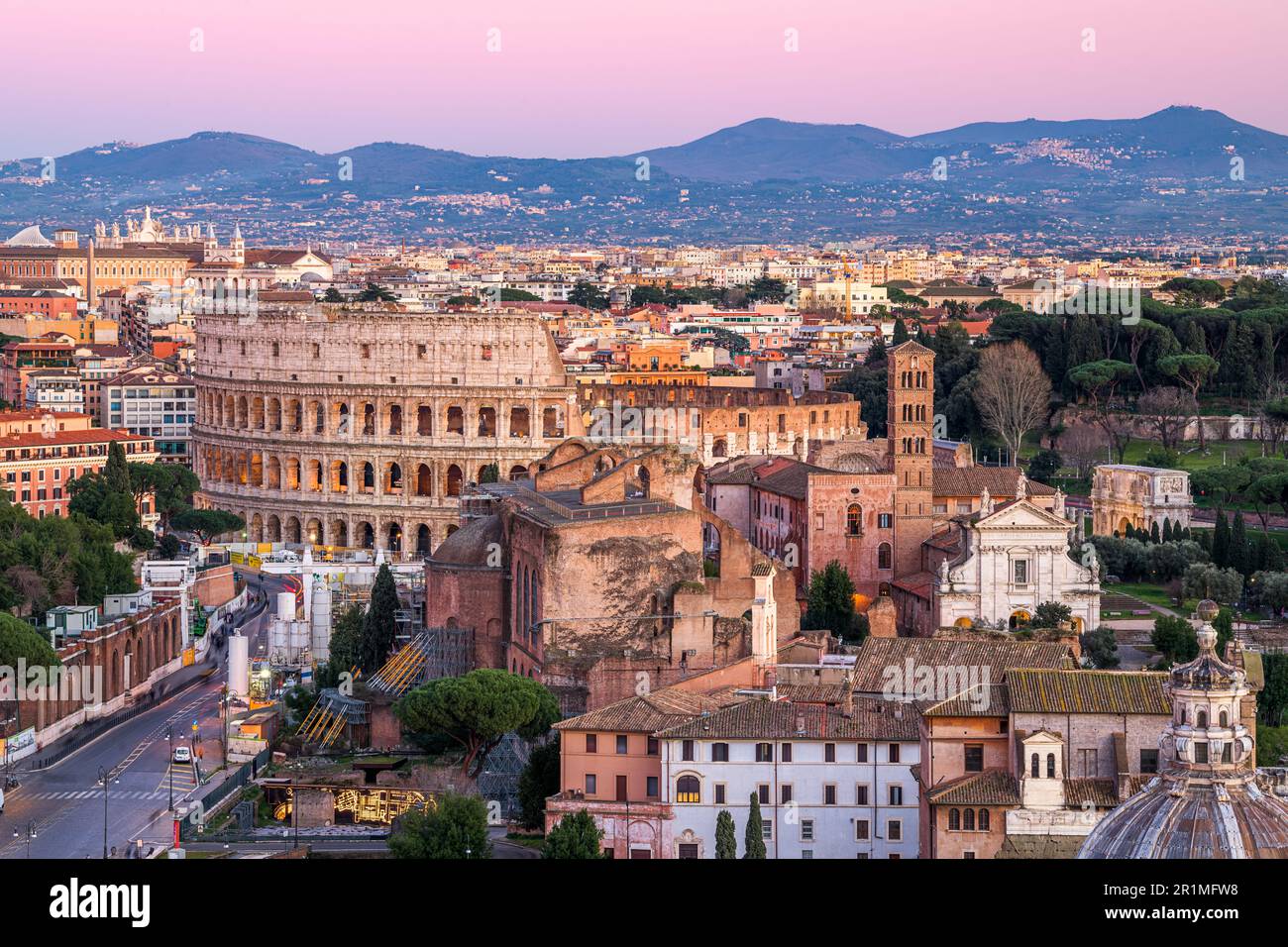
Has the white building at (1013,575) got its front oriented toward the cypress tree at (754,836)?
yes

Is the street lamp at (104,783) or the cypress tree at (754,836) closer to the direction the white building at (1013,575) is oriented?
the cypress tree

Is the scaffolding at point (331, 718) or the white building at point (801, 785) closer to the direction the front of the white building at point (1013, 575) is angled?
the white building

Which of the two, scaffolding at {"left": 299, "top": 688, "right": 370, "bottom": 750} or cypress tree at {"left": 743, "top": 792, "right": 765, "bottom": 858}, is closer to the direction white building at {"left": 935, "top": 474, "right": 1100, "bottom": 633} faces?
the cypress tree

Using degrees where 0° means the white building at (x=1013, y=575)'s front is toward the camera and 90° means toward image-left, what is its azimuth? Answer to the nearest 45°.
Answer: approximately 0°

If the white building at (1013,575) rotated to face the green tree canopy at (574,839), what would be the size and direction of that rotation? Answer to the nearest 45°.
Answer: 0° — it already faces it

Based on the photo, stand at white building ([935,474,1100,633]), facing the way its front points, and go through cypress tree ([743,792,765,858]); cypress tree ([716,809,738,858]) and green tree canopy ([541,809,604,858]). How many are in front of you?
3

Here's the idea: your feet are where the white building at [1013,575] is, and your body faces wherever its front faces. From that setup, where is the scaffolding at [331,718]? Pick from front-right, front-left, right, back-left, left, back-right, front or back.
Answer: front-right

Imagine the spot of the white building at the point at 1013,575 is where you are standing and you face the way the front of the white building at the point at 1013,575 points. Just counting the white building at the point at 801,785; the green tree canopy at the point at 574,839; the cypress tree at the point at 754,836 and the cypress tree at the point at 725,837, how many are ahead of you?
4

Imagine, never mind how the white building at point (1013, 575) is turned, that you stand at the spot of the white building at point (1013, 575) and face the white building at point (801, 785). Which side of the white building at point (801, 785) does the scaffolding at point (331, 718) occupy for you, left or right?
right

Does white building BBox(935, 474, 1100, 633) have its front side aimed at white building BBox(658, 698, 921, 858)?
yes

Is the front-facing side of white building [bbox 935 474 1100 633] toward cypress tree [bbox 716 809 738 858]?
yes
